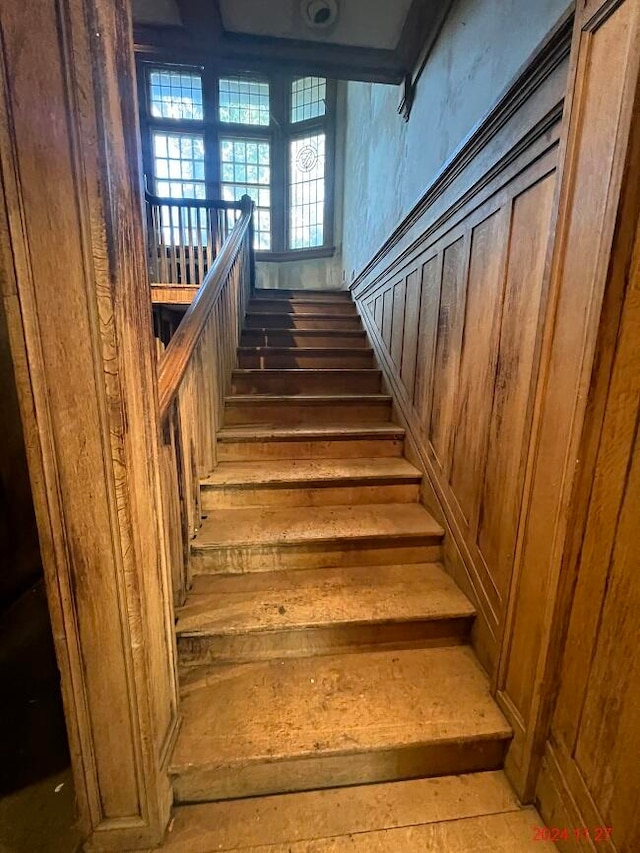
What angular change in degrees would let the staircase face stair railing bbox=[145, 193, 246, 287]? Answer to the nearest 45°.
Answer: approximately 135° to its right

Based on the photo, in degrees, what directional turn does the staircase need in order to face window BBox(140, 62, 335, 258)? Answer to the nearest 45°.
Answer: approximately 180°

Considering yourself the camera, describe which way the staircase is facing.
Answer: facing the viewer
